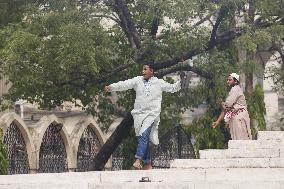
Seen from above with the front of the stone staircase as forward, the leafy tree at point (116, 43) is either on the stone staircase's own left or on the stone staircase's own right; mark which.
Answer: on the stone staircase's own right
